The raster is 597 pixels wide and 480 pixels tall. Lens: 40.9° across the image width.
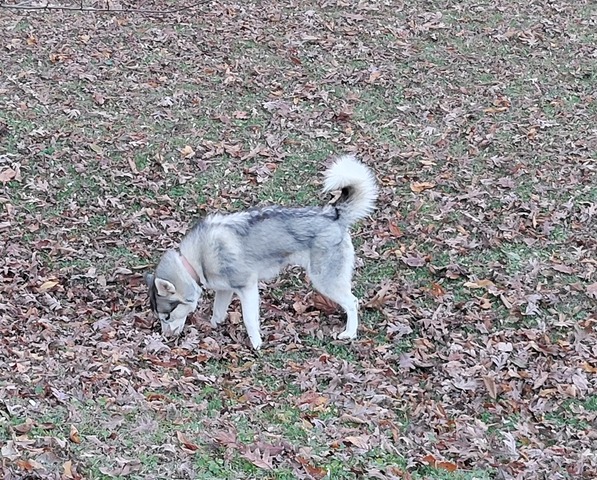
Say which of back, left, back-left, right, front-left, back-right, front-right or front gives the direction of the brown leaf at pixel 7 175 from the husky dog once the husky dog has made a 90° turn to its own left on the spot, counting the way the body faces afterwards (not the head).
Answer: back-right

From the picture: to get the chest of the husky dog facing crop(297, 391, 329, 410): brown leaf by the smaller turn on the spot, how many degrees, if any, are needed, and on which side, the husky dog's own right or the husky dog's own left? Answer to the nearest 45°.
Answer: approximately 90° to the husky dog's own left

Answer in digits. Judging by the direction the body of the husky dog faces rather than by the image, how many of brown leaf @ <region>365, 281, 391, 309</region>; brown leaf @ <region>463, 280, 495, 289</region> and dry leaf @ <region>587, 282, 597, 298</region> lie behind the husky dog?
3

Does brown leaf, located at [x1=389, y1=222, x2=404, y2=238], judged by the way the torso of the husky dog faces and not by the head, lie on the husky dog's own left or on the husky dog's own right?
on the husky dog's own right

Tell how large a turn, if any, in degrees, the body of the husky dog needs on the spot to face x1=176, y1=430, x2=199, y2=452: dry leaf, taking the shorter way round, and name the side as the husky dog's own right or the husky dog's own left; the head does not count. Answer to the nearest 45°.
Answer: approximately 90° to the husky dog's own left

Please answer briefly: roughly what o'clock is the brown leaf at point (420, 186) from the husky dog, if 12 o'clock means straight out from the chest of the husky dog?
The brown leaf is roughly at 4 o'clock from the husky dog.

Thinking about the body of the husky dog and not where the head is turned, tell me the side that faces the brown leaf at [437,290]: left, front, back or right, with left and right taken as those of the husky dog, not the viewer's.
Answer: back

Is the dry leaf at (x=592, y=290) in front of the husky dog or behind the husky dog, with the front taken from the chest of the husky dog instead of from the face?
behind

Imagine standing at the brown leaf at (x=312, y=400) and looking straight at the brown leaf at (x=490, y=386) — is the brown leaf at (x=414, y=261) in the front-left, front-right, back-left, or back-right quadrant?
front-left

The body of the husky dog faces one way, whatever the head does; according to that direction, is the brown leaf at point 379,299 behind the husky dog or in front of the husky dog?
behind

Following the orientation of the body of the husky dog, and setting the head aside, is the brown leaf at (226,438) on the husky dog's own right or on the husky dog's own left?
on the husky dog's own left

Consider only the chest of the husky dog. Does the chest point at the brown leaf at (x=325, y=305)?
no

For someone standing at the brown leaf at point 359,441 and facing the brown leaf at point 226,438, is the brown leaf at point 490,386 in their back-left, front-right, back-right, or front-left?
back-right

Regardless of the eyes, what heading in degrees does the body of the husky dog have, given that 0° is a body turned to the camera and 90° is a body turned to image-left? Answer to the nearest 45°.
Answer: approximately 90°

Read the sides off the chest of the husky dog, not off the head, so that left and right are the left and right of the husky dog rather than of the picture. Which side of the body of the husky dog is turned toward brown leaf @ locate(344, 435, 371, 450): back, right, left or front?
left

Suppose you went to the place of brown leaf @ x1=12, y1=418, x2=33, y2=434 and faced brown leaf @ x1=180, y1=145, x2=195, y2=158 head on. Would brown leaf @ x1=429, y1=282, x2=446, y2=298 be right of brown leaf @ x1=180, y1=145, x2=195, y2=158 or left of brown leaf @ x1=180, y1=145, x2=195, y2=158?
right

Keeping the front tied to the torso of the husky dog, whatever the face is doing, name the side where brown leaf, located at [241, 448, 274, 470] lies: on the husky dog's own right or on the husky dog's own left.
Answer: on the husky dog's own left
